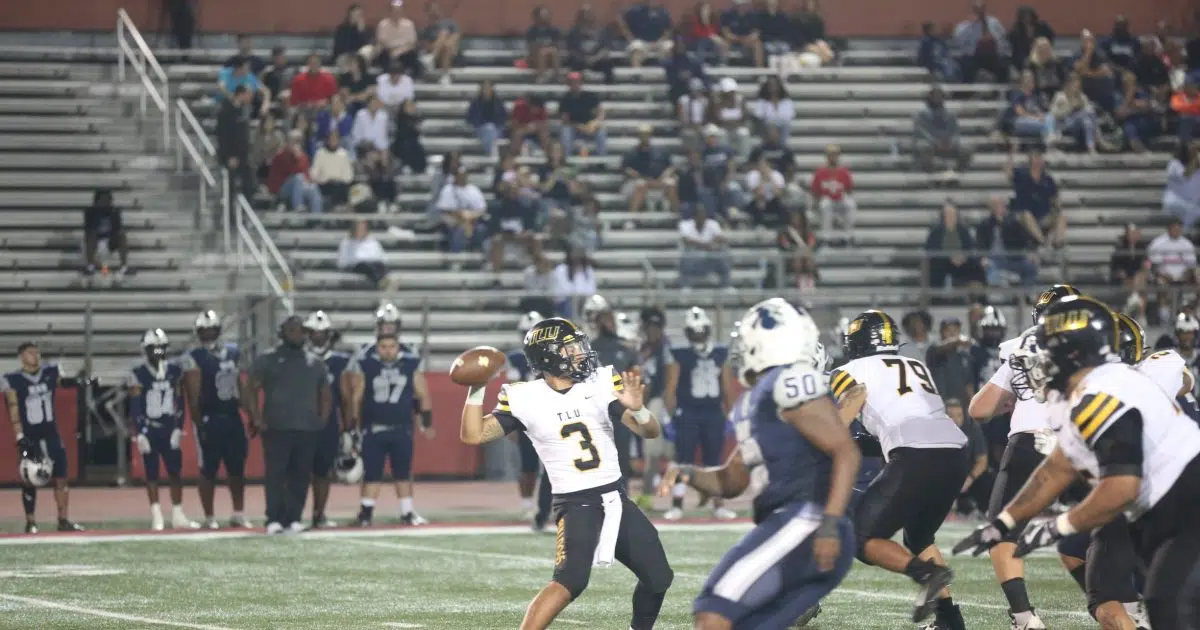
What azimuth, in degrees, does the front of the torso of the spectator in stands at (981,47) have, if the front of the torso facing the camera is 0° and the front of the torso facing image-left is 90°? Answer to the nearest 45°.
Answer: approximately 0°

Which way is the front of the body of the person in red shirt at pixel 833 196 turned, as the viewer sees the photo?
toward the camera

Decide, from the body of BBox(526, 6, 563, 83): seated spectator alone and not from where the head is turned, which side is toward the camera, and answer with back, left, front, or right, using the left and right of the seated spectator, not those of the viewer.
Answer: front

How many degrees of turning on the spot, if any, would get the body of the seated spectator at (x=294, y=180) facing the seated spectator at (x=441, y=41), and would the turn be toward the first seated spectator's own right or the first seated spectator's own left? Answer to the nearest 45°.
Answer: approximately 90° to the first seated spectator's own left

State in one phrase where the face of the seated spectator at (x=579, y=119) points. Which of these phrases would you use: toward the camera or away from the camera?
toward the camera

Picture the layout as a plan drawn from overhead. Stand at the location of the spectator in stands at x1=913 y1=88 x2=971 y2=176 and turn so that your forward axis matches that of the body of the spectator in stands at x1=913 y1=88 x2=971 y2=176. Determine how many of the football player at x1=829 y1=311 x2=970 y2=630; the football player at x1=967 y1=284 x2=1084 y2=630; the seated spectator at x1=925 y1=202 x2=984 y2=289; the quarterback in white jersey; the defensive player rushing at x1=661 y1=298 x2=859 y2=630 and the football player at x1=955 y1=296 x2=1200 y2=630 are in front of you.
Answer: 6

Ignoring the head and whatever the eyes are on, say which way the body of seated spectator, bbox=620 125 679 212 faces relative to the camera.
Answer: toward the camera

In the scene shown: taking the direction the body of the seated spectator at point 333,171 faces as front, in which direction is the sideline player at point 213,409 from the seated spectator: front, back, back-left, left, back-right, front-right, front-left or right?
front

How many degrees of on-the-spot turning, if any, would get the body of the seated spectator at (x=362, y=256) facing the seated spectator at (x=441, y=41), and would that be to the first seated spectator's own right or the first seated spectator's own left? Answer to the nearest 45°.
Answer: approximately 135° to the first seated spectator's own left

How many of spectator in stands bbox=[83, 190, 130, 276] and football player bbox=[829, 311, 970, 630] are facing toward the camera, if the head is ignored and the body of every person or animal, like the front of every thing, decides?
1

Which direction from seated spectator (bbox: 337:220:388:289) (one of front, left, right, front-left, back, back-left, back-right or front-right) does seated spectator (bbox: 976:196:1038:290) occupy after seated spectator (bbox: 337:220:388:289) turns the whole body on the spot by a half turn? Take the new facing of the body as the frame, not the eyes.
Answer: back-right

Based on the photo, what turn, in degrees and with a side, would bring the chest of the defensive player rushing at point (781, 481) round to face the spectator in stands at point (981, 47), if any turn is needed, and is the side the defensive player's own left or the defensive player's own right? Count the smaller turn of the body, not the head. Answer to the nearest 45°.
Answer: approximately 90° to the defensive player's own right

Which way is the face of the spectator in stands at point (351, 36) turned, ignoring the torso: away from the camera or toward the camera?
toward the camera

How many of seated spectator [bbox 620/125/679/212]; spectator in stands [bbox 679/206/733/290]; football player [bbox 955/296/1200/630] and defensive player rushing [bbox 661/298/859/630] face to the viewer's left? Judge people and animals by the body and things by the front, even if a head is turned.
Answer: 2

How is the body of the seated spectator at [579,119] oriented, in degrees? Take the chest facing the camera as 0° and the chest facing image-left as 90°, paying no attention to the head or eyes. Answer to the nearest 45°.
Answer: approximately 0°

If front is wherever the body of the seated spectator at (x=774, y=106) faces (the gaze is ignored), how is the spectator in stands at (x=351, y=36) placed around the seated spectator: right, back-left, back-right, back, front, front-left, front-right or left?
right

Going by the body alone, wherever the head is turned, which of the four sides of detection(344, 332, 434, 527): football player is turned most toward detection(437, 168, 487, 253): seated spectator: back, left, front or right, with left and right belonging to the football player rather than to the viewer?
back
